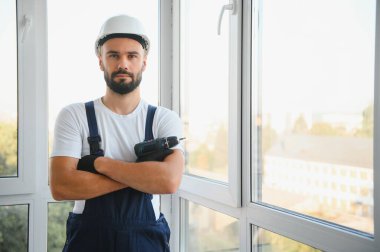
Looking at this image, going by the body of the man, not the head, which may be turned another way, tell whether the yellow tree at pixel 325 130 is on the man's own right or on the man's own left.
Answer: on the man's own left

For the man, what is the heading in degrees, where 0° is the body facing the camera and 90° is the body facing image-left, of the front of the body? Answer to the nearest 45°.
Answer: approximately 0°
